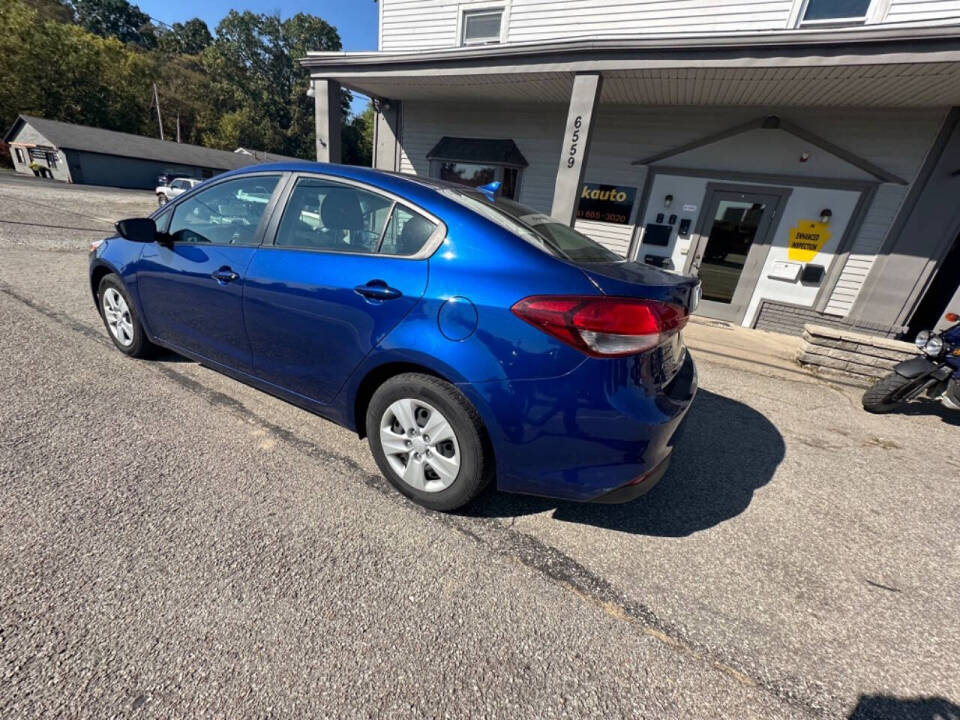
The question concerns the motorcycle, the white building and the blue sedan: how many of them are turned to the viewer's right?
0

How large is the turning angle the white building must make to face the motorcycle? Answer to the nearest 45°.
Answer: approximately 90° to its left

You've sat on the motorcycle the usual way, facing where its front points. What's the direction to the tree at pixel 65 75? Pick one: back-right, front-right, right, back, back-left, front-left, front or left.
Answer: front-right

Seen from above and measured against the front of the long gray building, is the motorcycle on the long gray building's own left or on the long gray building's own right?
on the long gray building's own left

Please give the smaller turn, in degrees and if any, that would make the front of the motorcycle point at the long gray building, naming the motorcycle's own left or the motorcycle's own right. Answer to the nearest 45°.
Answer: approximately 45° to the motorcycle's own right

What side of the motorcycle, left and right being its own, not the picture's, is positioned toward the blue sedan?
front

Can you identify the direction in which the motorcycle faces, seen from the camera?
facing the viewer and to the left of the viewer

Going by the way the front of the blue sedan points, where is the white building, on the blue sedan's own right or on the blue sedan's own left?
on the blue sedan's own right

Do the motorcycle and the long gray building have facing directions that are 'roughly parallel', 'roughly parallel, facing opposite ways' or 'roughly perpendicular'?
roughly perpendicular

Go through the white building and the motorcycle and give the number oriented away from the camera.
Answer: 0

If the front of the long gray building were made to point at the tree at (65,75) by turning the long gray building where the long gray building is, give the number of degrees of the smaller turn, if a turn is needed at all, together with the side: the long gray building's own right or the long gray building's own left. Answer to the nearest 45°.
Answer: approximately 135° to the long gray building's own right

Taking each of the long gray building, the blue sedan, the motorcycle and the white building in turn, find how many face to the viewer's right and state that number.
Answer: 0

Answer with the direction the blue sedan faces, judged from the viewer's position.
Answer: facing away from the viewer and to the left of the viewer
